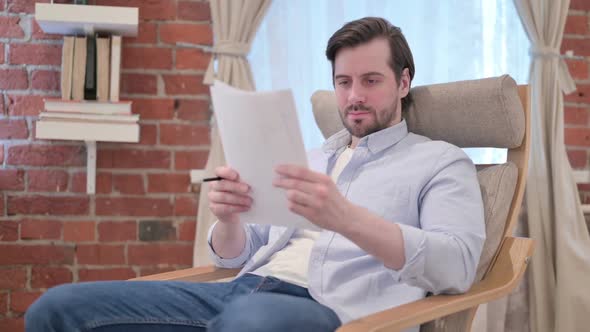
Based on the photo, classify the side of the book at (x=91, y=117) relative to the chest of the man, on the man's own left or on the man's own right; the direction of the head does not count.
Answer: on the man's own right

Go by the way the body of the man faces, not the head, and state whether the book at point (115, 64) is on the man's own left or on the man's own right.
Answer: on the man's own right

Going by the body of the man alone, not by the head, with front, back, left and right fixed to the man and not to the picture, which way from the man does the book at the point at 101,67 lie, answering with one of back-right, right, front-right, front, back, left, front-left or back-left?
right

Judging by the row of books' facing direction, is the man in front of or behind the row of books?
in front

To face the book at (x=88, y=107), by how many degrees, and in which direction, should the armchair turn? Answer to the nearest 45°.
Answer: approximately 90° to its right

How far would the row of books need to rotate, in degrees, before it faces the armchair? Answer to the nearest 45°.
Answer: approximately 45° to its left

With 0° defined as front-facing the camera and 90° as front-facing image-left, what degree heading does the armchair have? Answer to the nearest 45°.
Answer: approximately 45°

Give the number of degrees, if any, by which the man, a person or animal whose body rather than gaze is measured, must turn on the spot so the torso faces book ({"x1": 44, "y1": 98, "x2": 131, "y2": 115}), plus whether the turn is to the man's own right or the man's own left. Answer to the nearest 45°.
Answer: approximately 90° to the man's own right

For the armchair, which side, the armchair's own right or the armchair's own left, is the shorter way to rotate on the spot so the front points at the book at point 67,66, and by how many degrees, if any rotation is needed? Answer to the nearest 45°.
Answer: approximately 90° to the armchair's own right

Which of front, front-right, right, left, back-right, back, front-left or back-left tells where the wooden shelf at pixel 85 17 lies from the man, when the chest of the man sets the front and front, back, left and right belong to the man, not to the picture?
right

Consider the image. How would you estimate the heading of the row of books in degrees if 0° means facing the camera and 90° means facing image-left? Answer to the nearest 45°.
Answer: approximately 0°
